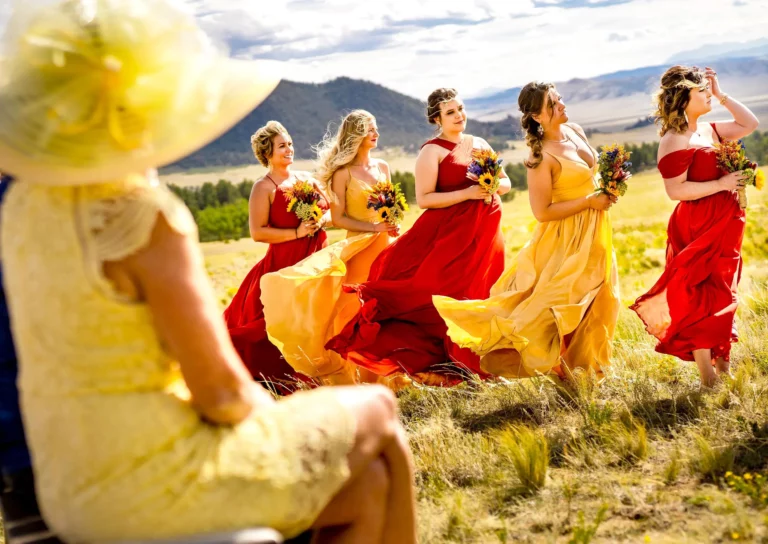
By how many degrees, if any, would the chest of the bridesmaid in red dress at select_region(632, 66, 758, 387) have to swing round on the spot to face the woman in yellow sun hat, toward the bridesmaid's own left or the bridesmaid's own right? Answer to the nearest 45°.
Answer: approximately 45° to the bridesmaid's own right

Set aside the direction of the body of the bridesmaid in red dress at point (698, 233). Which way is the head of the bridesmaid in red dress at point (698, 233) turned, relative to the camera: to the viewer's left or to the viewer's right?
to the viewer's right

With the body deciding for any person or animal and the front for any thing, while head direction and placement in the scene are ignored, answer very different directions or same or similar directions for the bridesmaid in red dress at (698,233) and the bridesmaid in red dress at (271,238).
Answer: same or similar directions

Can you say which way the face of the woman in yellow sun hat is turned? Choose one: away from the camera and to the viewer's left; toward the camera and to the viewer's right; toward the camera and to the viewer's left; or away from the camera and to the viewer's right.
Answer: away from the camera and to the viewer's right

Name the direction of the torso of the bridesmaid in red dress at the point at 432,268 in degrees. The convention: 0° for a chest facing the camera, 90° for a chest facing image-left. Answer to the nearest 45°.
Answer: approximately 315°

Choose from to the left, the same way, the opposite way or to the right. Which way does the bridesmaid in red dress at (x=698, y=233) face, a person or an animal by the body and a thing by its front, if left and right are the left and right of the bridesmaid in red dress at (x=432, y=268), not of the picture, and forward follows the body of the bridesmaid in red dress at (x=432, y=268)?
the same way

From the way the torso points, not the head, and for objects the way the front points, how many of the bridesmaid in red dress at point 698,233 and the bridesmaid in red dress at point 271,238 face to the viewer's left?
0

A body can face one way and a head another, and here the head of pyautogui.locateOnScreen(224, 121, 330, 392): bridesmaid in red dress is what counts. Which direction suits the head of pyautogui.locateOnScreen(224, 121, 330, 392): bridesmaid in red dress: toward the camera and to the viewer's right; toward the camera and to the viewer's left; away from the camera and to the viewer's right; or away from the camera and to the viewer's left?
toward the camera and to the viewer's right

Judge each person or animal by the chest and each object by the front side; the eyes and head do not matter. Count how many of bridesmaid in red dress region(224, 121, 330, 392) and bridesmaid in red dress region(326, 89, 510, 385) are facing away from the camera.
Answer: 0

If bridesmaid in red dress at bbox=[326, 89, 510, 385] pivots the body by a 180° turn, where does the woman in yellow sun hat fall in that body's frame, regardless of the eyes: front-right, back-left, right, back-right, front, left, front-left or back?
back-left

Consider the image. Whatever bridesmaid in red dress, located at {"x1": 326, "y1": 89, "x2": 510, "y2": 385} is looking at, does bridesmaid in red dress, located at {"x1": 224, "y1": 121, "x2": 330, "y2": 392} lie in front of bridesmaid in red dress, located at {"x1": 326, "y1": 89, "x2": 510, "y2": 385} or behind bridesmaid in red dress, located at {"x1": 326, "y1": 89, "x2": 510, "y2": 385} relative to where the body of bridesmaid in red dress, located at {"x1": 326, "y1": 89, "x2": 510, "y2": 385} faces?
behind
